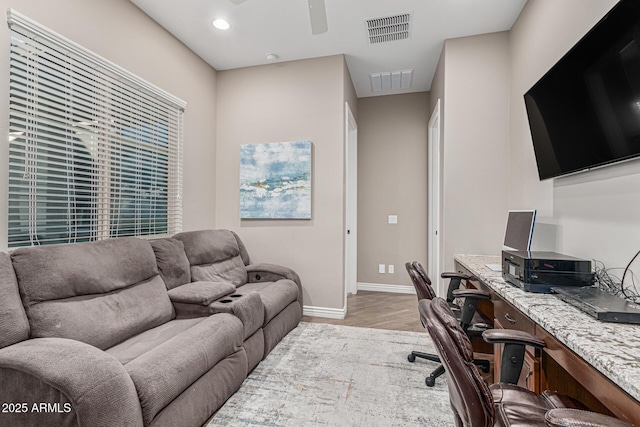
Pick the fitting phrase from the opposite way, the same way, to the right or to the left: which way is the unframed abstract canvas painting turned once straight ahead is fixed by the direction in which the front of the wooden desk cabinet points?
to the left

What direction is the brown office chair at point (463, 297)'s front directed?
to the viewer's right

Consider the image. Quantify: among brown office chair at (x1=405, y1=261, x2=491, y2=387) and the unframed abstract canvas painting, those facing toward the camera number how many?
1

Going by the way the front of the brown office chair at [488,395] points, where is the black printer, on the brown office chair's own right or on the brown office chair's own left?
on the brown office chair's own left

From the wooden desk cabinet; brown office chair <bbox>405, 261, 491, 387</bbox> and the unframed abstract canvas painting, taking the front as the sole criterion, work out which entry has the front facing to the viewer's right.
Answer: the brown office chair

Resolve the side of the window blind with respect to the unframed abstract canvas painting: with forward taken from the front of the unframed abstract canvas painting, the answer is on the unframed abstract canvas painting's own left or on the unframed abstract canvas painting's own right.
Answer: on the unframed abstract canvas painting's own right

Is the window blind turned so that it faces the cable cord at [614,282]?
yes

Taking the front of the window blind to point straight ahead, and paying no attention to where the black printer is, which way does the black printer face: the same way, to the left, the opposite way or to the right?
the opposite way

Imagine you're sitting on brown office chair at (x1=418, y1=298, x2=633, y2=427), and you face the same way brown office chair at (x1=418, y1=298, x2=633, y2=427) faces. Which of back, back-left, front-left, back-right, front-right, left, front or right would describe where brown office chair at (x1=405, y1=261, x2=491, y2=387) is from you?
left

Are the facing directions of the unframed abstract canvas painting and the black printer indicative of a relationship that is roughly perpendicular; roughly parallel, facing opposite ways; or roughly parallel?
roughly perpendicular

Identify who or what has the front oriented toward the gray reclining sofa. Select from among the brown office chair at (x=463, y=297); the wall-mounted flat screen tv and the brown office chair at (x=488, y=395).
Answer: the wall-mounted flat screen tv

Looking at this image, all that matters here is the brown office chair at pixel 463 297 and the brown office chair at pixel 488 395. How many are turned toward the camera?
0

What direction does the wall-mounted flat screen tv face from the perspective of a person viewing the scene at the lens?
facing the viewer and to the left of the viewer

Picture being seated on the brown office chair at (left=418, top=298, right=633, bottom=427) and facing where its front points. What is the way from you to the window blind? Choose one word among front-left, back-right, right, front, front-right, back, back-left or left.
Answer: back

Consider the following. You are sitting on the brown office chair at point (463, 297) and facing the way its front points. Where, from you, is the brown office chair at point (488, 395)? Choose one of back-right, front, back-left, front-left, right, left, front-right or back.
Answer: right
